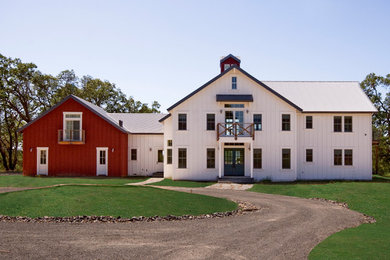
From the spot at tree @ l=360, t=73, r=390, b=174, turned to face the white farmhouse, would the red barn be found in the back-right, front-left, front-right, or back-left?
front-right

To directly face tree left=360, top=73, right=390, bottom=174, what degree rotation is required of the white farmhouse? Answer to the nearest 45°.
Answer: approximately 135° to its left

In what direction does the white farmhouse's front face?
toward the camera

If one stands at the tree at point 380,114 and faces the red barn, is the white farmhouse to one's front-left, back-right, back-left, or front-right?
front-left

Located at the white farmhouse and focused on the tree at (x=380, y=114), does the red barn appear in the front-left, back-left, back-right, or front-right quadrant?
back-left

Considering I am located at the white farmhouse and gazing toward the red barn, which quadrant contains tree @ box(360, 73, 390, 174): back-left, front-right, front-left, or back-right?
back-right

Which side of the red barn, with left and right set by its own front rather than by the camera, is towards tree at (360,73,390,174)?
left

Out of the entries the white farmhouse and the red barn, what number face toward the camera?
2

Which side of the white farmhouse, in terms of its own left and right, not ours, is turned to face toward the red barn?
right

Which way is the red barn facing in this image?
toward the camera

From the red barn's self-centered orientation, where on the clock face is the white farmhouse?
The white farmhouse is roughly at 10 o'clock from the red barn.
